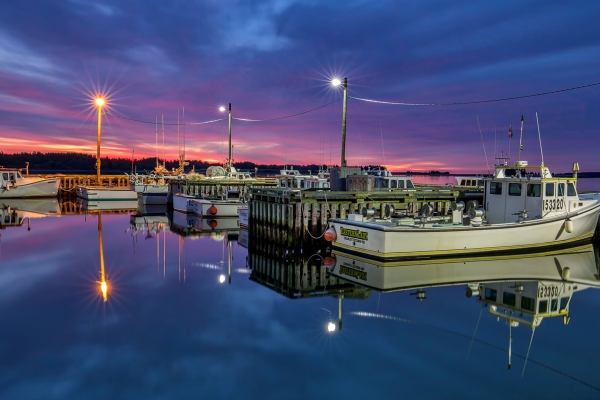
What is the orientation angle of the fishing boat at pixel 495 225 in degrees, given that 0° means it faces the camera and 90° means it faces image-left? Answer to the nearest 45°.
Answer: approximately 225°

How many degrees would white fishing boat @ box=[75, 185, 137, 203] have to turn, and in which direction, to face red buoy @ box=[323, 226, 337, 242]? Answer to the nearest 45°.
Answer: approximately 90° to its left

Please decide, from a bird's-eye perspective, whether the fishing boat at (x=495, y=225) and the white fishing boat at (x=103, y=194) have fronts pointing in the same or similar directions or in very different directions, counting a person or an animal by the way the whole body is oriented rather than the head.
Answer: very different directions

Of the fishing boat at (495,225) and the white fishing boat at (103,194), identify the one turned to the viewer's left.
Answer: the white fishing boat

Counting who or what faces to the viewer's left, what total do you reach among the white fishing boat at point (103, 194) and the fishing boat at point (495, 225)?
1

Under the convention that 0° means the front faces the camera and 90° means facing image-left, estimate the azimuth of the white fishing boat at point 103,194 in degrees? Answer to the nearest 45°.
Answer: approximately 90°

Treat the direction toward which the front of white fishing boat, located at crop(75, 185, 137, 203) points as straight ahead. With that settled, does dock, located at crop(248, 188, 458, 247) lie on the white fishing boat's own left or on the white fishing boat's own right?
on the white fishing boat's own left
